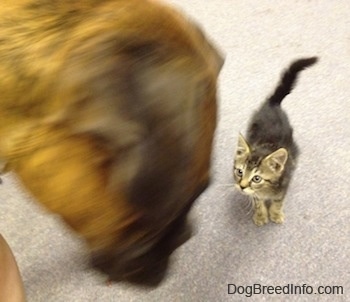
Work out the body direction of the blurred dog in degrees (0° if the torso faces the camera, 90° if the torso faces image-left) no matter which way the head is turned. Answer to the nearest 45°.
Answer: approximately 315°

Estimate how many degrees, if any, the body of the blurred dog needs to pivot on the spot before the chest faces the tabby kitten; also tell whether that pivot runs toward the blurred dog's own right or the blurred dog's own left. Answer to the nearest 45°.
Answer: approximately 90° to the blurred dog's own left

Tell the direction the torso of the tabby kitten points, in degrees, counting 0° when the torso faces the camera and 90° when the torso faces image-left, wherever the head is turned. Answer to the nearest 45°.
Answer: approximately 0°
